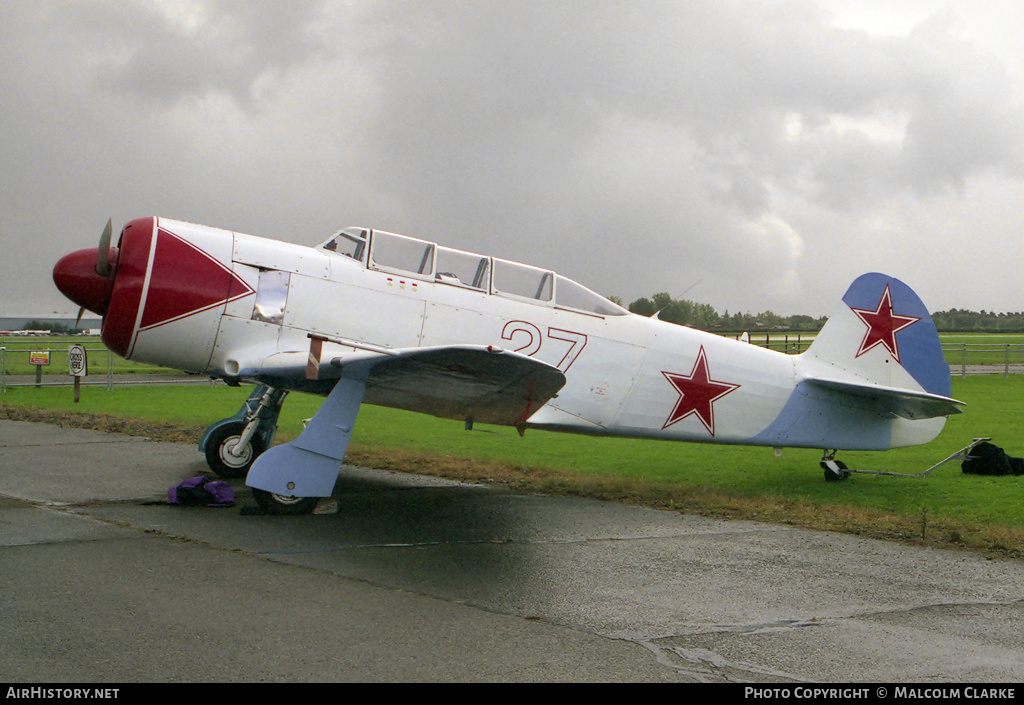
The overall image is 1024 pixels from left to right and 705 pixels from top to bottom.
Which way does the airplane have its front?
to the viewer's left
